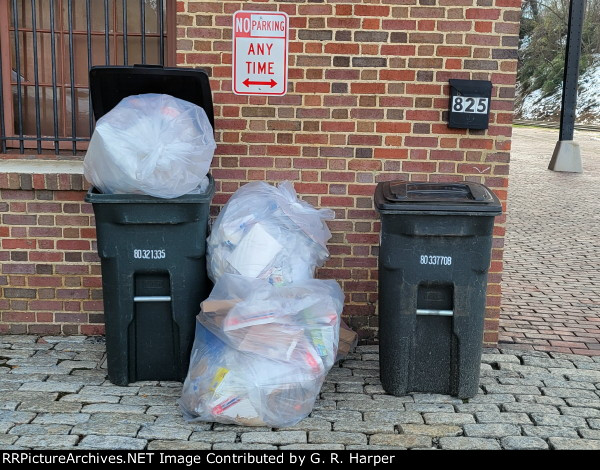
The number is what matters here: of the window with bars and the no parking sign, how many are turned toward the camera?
2

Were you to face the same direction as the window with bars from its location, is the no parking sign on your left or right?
on your left

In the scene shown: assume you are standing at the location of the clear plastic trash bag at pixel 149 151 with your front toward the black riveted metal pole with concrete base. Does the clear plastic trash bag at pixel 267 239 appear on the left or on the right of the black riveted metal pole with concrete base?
right

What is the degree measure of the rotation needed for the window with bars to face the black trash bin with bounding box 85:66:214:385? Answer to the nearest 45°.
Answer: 0° — it already faces it

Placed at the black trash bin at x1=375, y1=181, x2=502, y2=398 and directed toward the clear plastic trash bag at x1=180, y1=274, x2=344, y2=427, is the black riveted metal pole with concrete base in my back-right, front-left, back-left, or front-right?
back-right

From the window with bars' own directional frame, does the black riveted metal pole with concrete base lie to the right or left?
on its left

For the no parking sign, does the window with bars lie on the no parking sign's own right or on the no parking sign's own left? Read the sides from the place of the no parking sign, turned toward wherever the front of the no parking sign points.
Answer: on the no parking sign's own right

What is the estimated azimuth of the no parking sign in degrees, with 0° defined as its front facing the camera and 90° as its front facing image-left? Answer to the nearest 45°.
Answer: approximately 0°
